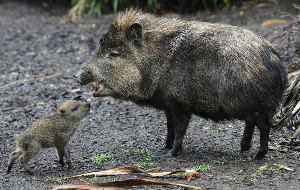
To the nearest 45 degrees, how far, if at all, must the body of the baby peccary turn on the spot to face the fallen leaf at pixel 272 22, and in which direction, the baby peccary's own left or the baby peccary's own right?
approximately 45° to the baby peccary's own left

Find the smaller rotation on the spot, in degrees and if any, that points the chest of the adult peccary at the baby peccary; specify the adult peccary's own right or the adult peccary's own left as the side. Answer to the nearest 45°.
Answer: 0° — it already faces it

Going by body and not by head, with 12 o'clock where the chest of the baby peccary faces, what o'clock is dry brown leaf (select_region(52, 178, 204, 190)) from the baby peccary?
The dry brown leaf is roughly at 2 o'clock from the baby peccary.

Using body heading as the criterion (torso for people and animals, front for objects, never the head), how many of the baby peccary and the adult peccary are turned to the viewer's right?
1

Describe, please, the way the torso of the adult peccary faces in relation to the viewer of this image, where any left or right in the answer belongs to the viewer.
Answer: facing to the left of the viewer

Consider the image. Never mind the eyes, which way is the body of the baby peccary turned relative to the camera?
to the viewer's right

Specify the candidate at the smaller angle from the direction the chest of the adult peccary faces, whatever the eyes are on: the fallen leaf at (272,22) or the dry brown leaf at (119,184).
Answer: the dry brown leaf

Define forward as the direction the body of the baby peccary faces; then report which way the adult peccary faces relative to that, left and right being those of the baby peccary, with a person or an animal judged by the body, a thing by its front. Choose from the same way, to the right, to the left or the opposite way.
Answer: the opposite way

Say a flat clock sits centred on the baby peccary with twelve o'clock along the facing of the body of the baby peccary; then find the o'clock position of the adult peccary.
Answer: The adult peccary is roughly at 12 o'clock from the baby peccary.
